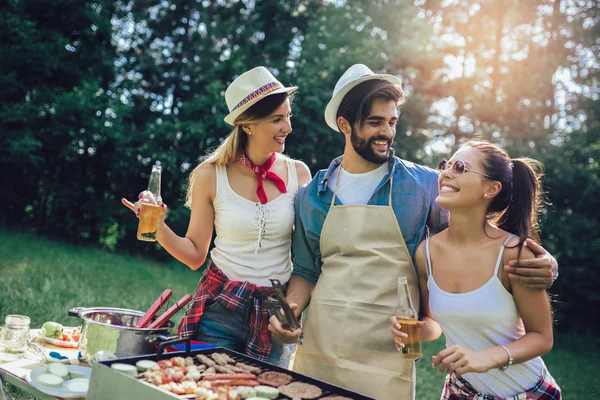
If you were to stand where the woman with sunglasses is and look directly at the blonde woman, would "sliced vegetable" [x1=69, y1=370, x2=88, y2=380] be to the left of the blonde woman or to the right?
left

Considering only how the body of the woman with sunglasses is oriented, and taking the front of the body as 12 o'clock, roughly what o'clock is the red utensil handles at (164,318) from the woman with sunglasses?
The red utensil handles is roughly at 1 o'clock from the woman with sunglasses.

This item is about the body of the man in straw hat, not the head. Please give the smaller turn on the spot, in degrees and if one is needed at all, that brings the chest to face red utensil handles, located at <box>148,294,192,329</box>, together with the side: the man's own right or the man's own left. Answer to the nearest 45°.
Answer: approximately 45° to the man's own right

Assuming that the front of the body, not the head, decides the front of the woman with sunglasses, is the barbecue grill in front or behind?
in front

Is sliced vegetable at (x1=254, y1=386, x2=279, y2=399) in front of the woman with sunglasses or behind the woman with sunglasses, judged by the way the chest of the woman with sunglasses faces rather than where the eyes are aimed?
in front

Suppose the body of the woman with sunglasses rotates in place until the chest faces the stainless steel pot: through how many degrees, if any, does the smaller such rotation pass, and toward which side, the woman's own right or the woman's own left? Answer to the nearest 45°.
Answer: approximately 45° to the woman's own right

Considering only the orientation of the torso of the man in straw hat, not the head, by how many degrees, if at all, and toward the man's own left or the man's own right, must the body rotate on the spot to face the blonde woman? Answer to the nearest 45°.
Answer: approximately 90° to the man's own right

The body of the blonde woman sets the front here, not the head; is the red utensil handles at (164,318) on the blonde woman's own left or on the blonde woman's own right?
on the blonde woman's own right

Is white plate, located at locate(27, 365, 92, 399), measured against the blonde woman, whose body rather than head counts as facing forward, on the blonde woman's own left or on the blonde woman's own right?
on the blonde woman's own right

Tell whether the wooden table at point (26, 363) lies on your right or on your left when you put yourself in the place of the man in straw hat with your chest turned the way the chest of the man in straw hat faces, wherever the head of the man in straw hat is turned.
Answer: on your right
